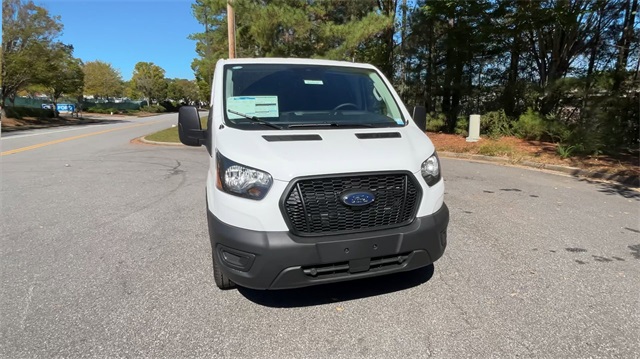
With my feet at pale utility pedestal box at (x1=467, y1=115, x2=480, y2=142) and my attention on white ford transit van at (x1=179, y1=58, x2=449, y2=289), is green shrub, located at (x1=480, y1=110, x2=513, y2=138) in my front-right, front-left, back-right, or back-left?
back-left

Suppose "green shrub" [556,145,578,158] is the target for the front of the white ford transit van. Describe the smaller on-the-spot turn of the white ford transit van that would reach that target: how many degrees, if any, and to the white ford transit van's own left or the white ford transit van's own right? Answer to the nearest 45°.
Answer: approximately 90° to the white ford transit van's own left

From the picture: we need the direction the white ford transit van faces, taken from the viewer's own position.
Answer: facing the viewer and to the right of the viewer

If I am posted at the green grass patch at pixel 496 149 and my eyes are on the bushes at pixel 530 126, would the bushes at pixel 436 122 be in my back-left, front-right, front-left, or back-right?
front-left

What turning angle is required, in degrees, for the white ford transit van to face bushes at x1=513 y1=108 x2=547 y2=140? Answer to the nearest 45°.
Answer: approximately 90° to its left

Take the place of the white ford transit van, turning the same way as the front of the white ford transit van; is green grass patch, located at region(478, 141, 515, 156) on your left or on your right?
on your left

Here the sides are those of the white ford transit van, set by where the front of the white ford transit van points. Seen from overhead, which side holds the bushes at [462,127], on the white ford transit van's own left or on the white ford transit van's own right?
on the white ford transit van's own left

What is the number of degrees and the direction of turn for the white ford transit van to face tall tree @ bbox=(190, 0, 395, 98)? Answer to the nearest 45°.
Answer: approximately 135° to its left

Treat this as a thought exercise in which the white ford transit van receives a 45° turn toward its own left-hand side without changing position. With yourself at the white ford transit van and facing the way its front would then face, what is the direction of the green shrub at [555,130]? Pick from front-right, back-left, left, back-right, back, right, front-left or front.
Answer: front-left

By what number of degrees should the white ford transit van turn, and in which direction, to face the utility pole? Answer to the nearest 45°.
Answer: approximately 135° to its left

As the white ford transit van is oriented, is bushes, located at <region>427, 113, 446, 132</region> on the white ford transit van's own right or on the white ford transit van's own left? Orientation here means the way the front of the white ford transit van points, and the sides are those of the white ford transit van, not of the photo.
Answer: on the white ford transit van's own left

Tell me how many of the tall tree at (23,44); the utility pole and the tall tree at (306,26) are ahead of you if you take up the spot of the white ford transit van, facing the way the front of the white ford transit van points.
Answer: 0

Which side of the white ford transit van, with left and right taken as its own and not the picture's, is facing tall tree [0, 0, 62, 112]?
back
